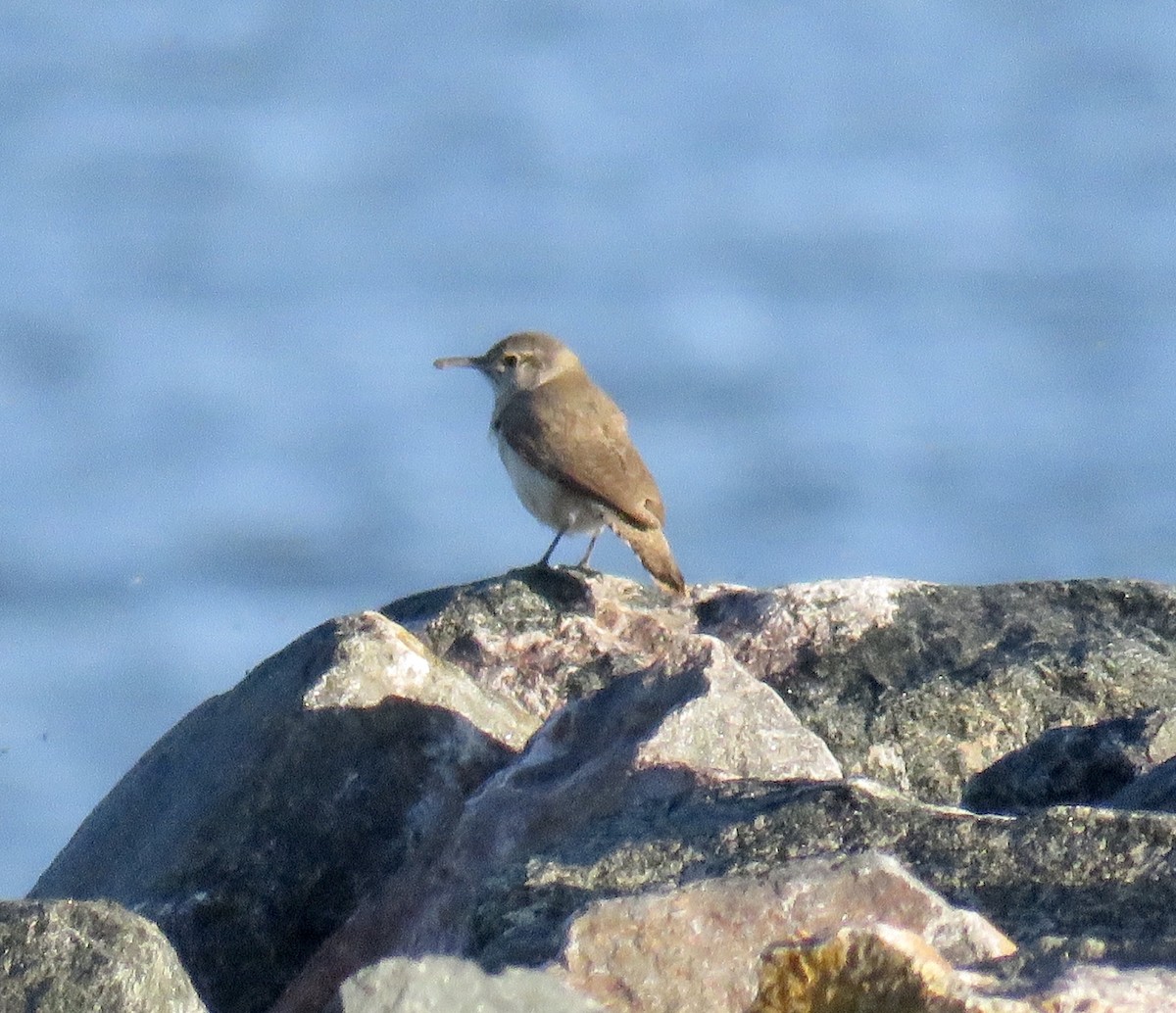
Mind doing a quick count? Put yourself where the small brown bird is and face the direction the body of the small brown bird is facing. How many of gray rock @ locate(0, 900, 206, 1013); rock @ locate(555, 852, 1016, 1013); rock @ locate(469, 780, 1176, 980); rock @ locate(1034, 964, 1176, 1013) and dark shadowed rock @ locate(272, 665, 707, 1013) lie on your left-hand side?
5

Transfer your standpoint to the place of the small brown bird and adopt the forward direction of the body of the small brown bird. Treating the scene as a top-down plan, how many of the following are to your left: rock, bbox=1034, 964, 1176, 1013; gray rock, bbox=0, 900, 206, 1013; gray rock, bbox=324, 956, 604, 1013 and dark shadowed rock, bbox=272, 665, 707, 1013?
4

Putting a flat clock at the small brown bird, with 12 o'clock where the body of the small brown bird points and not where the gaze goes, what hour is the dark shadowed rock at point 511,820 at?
The dark shadowed rock is roughly at 9 o'clock from the small brown bird.

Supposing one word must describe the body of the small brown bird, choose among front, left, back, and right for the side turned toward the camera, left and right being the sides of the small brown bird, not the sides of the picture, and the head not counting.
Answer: left

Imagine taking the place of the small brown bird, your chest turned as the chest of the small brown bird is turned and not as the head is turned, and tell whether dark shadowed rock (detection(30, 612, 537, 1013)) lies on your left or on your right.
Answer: on your left

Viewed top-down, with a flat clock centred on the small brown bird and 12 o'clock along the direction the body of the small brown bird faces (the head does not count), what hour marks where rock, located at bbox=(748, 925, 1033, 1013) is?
The rock is roughly at 9 o'clock from the small brown bird.

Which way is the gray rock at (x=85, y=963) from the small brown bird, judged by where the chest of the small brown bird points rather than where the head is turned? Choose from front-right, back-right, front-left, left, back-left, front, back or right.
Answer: left

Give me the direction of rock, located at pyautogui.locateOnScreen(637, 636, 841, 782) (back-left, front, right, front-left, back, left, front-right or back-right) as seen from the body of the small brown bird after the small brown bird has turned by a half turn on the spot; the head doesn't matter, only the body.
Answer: right

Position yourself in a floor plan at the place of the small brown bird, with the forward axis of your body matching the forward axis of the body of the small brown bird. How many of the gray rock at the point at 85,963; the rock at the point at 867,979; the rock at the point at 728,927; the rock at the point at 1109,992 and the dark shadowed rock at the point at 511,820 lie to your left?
5
